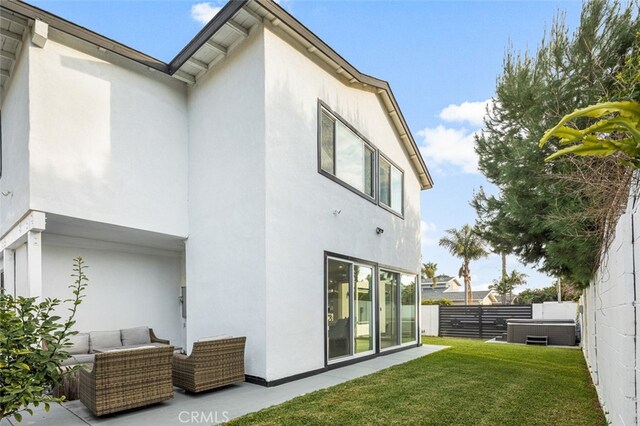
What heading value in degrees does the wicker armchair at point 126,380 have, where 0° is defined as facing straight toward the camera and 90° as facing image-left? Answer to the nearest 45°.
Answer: approximately 135°

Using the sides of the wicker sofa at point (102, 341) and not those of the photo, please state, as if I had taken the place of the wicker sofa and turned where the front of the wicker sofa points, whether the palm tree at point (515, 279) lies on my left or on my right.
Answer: on my left

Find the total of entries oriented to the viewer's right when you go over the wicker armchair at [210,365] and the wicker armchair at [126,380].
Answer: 0

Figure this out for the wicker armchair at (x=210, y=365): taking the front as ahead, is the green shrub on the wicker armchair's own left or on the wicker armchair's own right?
on the wicker armchair's own left

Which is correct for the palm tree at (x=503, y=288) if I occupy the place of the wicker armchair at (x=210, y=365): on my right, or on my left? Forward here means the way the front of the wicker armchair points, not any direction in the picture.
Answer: on my right
